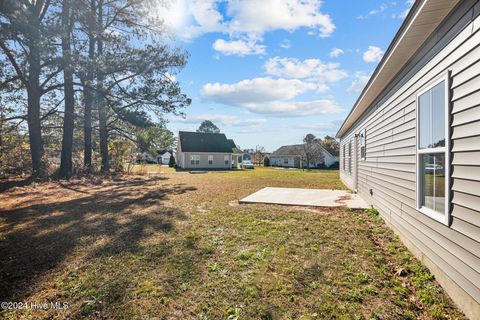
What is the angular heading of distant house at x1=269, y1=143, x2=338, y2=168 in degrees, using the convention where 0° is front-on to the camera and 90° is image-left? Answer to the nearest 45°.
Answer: approximately 0°

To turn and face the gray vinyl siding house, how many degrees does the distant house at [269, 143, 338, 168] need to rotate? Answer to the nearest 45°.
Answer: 0° — it already faces it

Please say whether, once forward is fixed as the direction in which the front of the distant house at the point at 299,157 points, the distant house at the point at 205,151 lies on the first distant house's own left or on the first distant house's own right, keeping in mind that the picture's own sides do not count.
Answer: on the first distant house's own right
